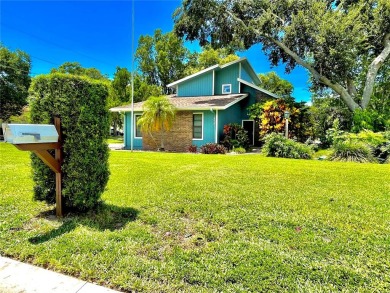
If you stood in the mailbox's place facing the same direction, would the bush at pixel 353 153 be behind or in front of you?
behind

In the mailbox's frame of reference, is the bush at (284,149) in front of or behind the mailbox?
behind

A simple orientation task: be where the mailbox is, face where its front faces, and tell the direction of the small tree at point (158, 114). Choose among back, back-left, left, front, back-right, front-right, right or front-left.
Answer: back-right

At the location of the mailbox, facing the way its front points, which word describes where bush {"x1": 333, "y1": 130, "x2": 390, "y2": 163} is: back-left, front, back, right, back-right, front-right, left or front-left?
back

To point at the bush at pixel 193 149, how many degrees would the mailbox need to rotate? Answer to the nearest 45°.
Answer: approximately 135° to its right

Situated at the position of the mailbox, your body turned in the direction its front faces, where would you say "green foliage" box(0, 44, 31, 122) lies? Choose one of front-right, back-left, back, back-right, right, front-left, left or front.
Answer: right

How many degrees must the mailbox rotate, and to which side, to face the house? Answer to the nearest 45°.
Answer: approximately 135° to its right

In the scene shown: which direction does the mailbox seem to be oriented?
to the viewer's left

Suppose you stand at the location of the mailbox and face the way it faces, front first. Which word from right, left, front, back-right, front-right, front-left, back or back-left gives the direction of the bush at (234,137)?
back-right

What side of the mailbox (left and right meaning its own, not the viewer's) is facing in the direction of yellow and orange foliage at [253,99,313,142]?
back

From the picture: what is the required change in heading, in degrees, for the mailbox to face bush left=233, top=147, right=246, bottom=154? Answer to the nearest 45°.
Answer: approximately 135° to its right
